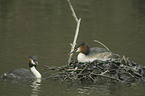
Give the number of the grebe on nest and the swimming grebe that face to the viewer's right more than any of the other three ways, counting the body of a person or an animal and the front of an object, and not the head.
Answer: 1

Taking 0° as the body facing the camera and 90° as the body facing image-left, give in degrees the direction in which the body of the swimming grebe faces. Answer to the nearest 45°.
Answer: approximately 270°

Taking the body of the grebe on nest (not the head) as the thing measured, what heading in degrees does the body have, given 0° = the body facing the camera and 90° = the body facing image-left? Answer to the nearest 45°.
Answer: approximately 90°

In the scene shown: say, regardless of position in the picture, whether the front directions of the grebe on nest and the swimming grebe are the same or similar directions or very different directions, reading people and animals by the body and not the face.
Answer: very different directions

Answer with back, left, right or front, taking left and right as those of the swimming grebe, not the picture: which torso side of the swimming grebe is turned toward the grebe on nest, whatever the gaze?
front

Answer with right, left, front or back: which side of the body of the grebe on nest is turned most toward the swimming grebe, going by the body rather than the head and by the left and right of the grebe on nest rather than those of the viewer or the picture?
front

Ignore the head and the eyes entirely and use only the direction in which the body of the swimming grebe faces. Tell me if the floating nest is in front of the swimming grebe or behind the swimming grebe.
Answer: in front
